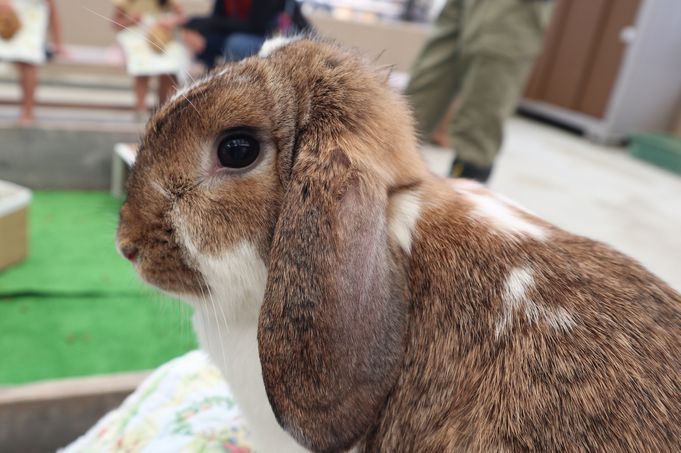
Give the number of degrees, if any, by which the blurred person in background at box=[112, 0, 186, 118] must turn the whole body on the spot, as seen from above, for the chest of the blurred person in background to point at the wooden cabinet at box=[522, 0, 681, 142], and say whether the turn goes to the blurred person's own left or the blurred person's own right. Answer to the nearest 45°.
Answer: approximately 90° to the blurred person's own left

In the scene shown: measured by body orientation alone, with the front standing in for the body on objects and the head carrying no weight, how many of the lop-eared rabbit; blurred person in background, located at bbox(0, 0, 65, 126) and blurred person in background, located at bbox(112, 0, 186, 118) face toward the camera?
2

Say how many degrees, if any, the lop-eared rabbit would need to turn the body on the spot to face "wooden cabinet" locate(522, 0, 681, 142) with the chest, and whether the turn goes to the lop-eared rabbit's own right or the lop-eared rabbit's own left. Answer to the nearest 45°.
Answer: approximately 90° to the lop-eared rabbit's own right

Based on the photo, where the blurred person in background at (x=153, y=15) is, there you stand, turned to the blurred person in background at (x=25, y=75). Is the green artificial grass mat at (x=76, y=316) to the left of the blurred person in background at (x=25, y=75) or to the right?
left

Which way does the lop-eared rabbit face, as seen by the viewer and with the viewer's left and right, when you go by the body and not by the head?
facing to the left of the viewer

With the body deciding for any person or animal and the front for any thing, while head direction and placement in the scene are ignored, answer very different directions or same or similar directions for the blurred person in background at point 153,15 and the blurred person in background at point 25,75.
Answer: same or similar directions

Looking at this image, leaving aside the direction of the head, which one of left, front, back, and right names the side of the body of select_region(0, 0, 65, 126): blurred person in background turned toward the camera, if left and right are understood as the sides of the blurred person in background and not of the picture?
front

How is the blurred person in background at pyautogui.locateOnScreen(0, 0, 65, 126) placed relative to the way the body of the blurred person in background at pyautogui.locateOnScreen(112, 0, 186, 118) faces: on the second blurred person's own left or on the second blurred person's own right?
on the second blurred person's own right

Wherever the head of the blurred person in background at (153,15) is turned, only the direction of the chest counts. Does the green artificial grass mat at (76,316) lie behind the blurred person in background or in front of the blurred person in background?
in front

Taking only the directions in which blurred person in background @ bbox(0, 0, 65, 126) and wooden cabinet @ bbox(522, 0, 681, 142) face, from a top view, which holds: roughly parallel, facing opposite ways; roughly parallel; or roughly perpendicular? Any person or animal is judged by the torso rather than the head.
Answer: roughly perpendicular

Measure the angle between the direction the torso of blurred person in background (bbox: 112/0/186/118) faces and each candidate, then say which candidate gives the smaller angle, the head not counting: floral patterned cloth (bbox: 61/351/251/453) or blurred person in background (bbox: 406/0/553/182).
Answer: the floral patterned cloth

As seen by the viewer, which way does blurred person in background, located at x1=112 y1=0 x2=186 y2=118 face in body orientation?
toward the camera

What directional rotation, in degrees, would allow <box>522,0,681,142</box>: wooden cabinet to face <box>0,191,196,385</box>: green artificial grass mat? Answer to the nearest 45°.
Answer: approximately 45° to its left

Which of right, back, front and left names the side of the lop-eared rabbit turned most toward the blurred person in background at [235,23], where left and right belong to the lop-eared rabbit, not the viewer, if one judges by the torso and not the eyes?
right

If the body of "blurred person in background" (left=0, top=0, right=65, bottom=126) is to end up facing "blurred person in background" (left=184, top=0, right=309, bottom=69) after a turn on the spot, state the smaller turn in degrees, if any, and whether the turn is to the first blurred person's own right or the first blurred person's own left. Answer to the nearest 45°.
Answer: approximately 90° to the first blurred person's own left

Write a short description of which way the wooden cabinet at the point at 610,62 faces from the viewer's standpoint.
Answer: facing the viewer and to the left of the viewer
